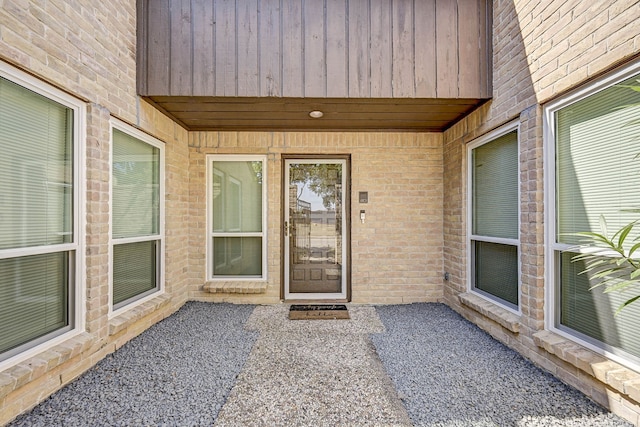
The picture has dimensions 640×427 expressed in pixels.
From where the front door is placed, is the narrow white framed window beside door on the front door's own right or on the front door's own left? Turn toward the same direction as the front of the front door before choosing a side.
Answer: on the front door's own right

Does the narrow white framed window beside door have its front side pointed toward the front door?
no

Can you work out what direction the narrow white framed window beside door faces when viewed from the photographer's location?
facing the viewer

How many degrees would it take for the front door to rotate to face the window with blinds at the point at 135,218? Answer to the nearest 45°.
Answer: approximately 45° to its right

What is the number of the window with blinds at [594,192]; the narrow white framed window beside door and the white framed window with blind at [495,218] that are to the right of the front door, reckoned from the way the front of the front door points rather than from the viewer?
1

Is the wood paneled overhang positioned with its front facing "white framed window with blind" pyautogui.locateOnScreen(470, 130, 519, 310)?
no

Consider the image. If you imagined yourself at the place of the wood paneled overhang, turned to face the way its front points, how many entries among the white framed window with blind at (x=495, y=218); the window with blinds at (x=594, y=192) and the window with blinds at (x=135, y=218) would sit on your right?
1

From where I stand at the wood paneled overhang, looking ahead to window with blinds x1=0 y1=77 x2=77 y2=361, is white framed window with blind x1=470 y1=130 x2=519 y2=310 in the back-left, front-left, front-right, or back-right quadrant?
back-left

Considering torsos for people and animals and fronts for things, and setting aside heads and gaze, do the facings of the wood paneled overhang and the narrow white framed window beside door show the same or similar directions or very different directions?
same or similar directions

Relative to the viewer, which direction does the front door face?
toward the camera

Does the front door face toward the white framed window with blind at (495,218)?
no

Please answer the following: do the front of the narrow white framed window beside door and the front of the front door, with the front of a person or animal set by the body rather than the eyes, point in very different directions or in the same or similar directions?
same or similar directions
